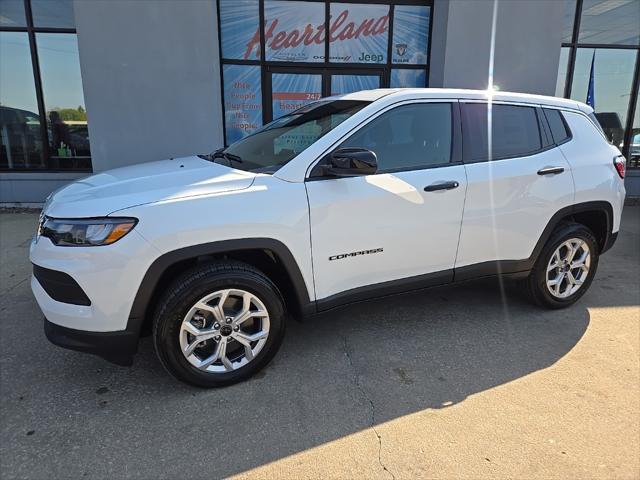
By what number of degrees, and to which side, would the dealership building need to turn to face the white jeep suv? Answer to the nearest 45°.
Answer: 0° — it already faces it

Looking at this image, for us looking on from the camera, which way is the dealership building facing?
facing the viewer

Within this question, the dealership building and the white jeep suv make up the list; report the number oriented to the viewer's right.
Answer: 0

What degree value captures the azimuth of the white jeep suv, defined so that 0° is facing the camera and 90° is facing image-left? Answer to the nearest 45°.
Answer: approximately 45°
